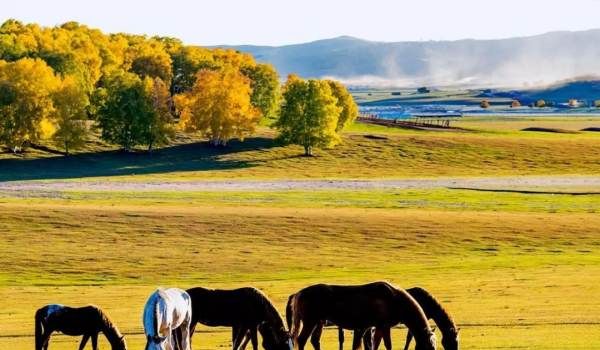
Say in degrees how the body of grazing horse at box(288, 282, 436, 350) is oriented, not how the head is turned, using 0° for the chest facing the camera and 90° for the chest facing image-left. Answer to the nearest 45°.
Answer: approximately 270°

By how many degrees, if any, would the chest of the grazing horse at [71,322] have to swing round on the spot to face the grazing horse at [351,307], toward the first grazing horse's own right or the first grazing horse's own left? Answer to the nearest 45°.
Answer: approximately 45° to the first grazing horse's own right

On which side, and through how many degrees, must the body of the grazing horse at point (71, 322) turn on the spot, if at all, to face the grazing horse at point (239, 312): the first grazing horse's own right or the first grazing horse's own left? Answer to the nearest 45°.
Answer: approximately 45° to the first grazing horse's own right

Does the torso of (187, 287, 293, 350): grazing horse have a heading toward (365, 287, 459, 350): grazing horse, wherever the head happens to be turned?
yes

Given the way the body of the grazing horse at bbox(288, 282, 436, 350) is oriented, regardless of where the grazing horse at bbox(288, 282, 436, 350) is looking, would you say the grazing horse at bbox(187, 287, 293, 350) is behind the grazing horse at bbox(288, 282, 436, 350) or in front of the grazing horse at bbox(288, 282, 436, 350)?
behind

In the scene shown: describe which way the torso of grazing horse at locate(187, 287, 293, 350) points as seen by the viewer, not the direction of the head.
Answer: to the viewer's right

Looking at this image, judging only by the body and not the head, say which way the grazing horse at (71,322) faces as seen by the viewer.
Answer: to the viewer's right

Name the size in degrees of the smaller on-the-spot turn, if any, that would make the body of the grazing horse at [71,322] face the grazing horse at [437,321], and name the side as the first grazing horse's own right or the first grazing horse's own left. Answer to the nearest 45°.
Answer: approximately 45° to the first grazing horse's own right

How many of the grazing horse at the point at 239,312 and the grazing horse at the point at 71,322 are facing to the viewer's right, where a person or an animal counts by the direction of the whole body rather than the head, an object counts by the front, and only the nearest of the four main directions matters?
2

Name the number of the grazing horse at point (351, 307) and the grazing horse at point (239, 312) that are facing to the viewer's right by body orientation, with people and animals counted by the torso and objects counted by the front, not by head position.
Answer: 2
